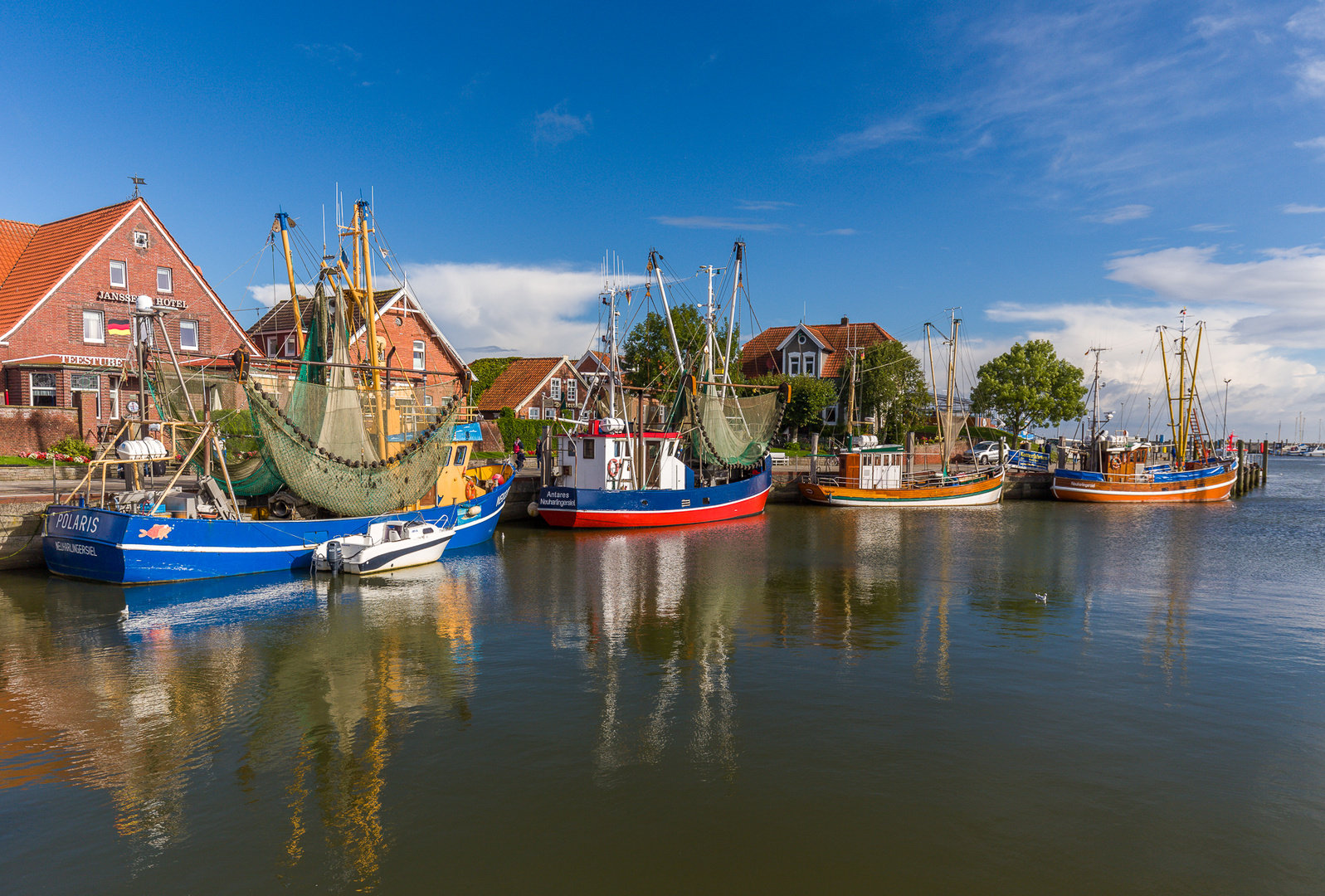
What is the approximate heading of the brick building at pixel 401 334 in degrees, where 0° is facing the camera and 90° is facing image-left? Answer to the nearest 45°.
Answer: approximately 315°

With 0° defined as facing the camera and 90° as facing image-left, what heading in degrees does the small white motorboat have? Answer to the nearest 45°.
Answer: approximately 225°

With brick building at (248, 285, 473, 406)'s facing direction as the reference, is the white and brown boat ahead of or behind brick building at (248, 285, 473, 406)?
ahead

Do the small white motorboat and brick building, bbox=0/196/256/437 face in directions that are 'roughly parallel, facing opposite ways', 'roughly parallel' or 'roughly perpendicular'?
roughly perpendicular

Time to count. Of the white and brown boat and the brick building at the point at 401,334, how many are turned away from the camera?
0

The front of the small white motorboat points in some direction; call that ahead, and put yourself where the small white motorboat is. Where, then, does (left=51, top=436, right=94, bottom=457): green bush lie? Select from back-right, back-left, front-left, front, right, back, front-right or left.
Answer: left

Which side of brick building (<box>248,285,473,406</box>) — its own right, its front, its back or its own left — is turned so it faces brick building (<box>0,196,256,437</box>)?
right

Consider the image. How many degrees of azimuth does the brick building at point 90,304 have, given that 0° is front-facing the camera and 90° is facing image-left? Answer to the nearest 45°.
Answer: approximately 315°
